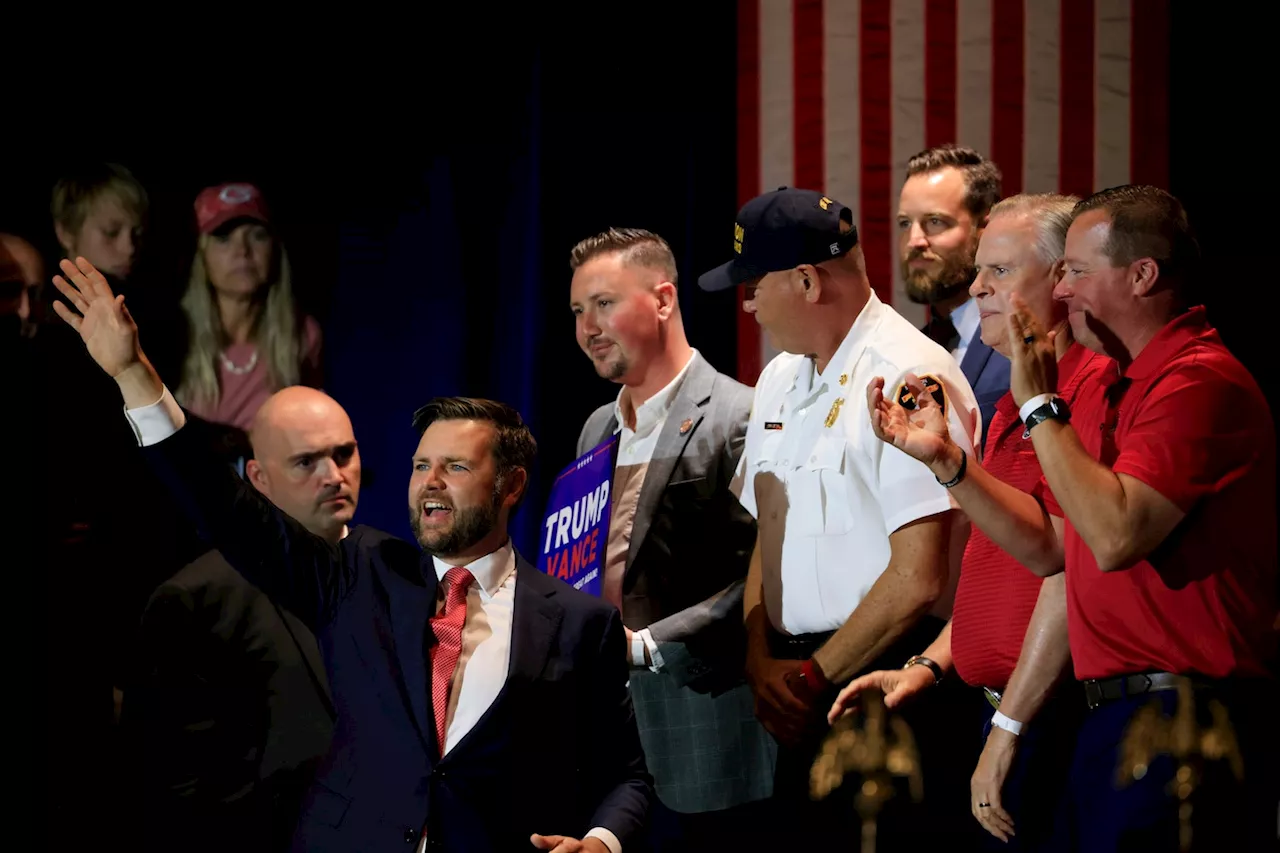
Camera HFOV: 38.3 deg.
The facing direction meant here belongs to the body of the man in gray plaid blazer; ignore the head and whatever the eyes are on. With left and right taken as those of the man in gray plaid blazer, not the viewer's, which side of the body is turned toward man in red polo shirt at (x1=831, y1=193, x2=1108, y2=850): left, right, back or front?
left

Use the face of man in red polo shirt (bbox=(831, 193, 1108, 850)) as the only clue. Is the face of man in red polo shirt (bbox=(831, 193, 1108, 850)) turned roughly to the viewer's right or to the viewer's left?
to the viewer's left

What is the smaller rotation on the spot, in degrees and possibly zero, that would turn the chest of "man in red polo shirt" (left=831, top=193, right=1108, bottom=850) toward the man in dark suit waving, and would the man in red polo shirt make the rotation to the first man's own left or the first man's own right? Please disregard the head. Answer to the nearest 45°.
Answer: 0° — they already face them

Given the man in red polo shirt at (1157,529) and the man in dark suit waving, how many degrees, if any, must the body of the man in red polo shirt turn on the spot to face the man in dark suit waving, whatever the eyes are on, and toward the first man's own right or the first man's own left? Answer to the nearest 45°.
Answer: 0° — they already face them

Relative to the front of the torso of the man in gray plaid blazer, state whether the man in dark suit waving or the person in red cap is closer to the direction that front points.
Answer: the man in dark suit waving

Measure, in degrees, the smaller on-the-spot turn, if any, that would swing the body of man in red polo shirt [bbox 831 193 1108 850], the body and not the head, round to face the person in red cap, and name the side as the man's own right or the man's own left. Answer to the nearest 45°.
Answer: approximately 45° to the man's own right

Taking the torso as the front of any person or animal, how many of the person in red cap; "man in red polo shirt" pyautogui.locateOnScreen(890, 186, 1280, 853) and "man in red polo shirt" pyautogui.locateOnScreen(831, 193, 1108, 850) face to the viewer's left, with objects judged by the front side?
2
